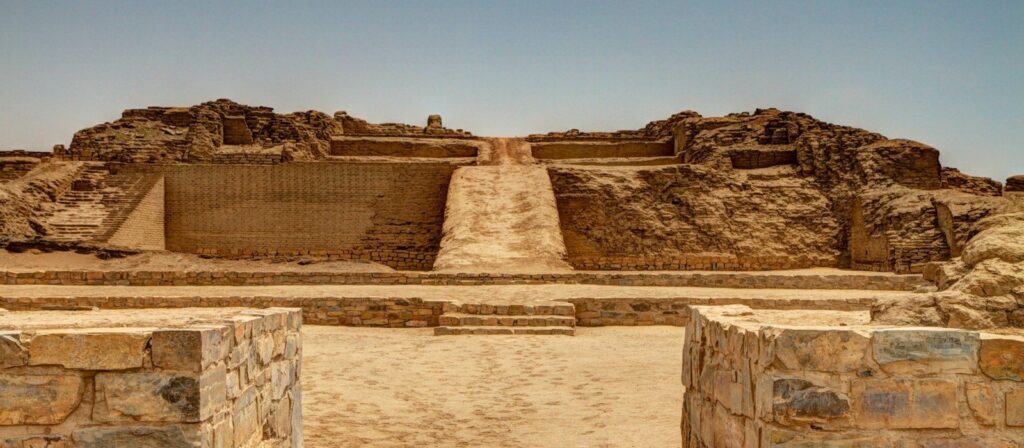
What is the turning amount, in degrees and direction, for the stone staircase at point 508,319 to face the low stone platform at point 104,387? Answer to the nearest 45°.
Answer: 0° — it already faces it

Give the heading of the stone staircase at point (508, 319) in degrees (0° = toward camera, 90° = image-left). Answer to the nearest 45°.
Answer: approximately 0°

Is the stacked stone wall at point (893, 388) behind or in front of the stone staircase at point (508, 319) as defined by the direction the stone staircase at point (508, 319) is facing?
in front
